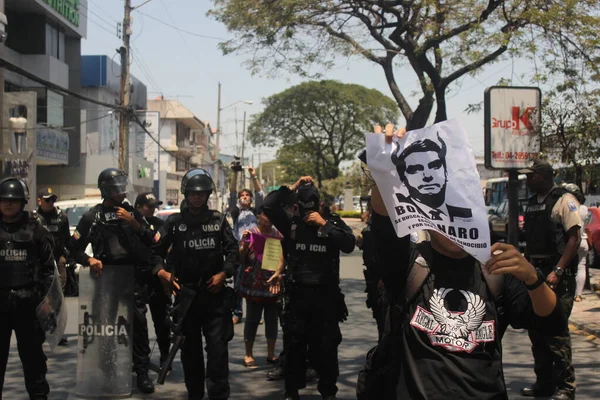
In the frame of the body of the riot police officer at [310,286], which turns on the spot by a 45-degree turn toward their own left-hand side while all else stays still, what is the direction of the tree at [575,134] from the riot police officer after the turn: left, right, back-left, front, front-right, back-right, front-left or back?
left

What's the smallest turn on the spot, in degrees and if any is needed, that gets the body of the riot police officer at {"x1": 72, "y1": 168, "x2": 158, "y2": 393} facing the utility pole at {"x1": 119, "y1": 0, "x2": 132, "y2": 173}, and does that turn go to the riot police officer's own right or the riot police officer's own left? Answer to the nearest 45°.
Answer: approximately 180°

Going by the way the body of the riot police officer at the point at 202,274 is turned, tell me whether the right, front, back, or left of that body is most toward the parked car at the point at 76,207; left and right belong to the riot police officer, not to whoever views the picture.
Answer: back

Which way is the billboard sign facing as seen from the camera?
toward the camera

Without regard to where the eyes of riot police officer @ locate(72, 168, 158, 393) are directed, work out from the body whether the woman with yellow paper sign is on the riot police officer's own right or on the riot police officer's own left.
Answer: on the riot police officer's own left

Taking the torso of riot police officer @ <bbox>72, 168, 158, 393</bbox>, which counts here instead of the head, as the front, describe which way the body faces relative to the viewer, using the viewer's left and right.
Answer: facing the viewer

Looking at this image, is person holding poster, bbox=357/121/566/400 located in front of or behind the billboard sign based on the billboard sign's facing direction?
in front

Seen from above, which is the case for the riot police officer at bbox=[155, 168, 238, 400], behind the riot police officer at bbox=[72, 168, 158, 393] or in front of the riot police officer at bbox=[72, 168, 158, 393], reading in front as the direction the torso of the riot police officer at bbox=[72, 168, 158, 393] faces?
in front

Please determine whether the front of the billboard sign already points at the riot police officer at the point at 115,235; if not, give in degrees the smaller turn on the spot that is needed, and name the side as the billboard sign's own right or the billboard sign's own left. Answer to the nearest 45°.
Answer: approximately 45° to the billboard sign's own right

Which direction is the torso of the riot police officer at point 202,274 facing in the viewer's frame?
toward the camera

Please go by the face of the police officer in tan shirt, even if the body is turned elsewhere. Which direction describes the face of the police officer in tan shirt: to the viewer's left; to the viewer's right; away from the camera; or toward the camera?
to the viewer's left

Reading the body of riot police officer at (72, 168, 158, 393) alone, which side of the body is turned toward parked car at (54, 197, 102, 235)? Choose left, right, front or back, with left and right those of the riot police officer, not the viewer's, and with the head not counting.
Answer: back

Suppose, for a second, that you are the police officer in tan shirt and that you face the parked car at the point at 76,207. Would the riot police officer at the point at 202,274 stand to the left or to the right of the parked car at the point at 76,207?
left
